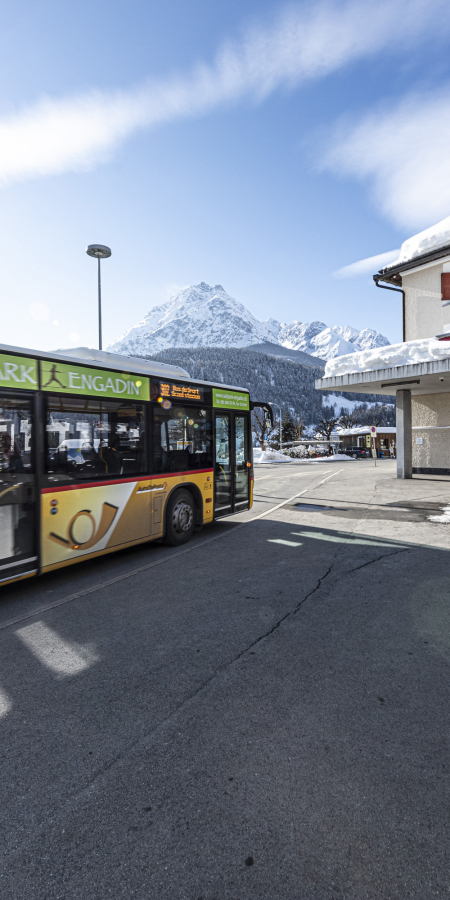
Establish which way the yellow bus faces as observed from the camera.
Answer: facing away from the viewer and to the right of the viewer
